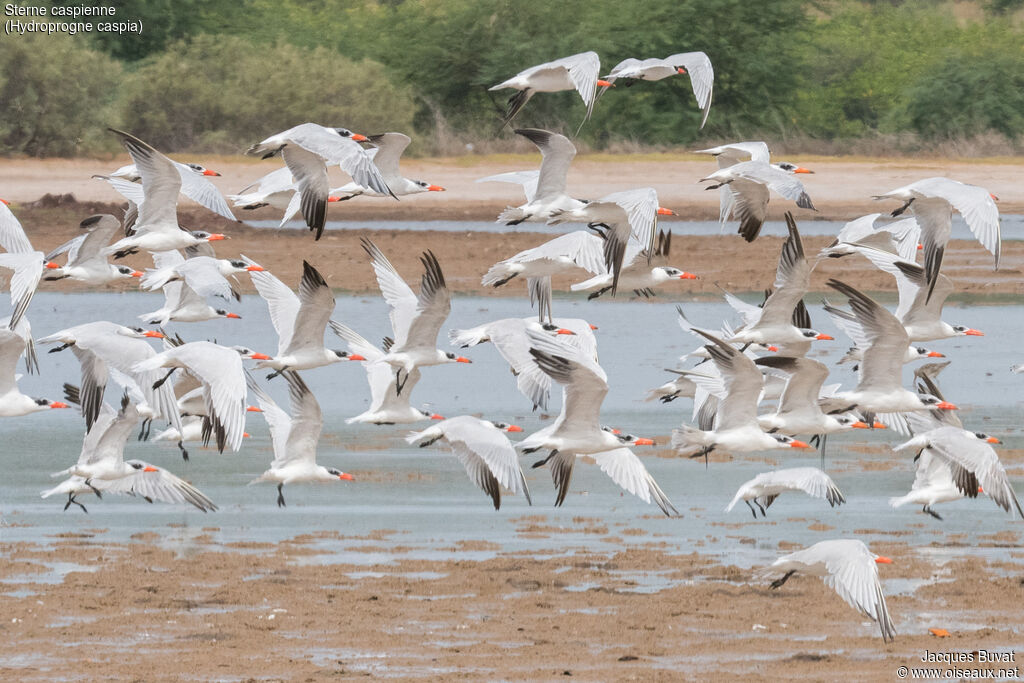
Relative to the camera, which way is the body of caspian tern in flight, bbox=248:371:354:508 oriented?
to the viewer's right

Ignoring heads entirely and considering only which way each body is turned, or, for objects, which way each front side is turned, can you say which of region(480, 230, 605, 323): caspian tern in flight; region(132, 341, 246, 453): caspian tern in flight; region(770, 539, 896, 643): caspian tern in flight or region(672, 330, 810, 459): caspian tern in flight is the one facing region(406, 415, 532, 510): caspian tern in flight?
region(132, 341, 246, 453): caspian tern in flight

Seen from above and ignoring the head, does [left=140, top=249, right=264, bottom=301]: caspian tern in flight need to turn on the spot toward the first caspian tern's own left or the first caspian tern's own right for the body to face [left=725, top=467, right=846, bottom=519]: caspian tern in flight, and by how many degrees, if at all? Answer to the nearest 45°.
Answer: approximately 45° to the first caspian tern's own right

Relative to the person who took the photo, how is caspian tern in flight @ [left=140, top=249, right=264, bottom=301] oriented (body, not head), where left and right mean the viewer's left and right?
facing to the right of the viewer

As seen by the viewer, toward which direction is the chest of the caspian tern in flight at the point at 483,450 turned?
to the viewer's right

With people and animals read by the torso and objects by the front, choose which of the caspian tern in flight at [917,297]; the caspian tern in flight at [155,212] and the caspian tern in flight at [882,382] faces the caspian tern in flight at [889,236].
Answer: the caspian tern in flight at [155,212]

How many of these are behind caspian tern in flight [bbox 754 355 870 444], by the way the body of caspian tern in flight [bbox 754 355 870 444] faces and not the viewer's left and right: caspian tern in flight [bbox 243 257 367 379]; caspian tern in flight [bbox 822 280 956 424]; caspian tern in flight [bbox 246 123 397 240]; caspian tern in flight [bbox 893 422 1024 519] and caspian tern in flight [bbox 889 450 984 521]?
2

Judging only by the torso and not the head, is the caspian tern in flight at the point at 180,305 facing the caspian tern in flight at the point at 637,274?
yes

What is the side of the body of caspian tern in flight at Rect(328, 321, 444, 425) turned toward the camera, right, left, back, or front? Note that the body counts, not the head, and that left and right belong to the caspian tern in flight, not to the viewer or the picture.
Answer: right

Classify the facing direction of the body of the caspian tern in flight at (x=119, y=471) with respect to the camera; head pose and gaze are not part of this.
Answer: to the viewer's right

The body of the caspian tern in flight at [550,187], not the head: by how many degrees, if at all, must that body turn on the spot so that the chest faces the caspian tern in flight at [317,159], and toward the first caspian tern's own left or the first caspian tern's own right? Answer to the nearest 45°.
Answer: approximately 135° to the first caspian tern's own right

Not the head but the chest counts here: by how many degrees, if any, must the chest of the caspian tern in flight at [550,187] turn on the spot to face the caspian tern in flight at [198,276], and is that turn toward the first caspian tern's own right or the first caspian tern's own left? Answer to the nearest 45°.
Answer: approximately 180°
